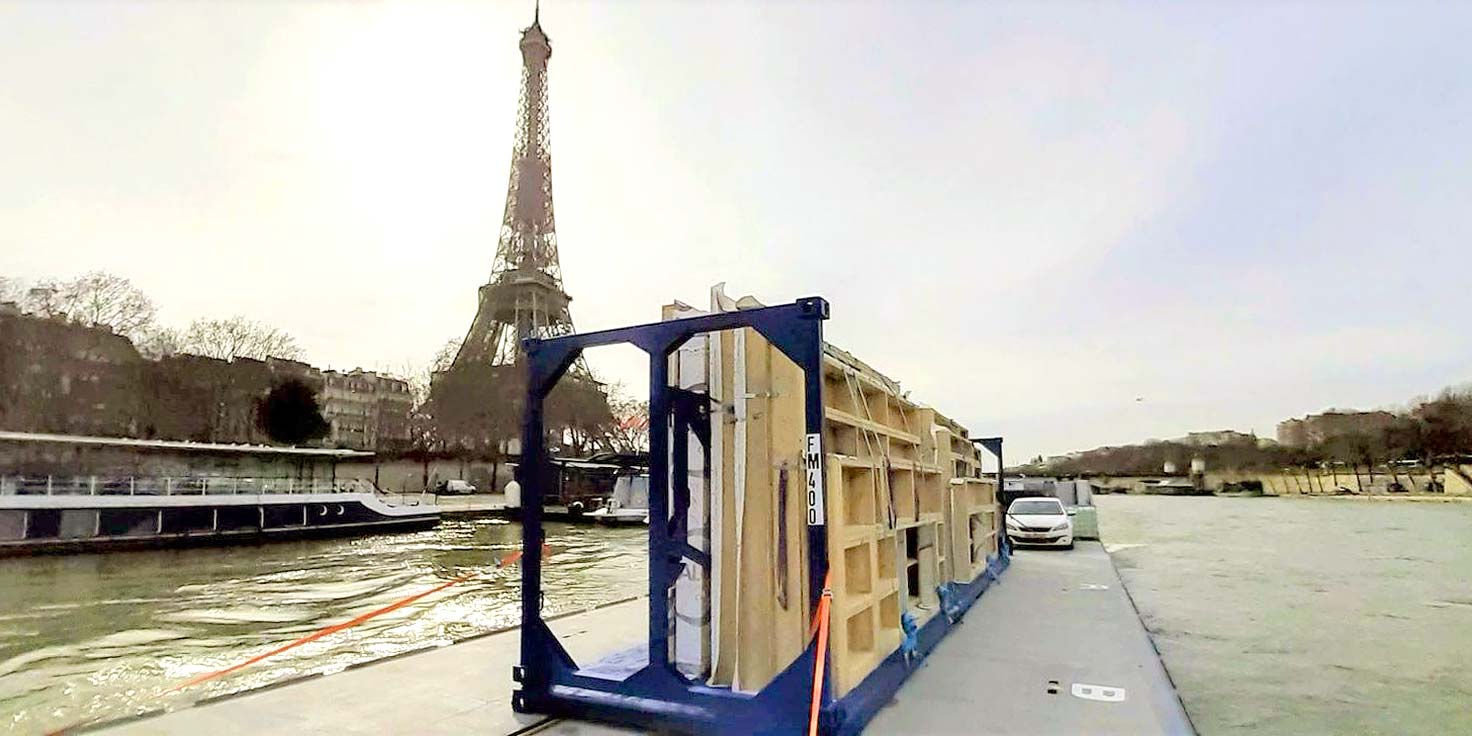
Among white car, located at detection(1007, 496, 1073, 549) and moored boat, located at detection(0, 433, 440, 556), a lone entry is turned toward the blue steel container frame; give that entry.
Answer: the white car

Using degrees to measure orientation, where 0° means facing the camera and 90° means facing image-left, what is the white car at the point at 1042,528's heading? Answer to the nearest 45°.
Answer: approximately 0°

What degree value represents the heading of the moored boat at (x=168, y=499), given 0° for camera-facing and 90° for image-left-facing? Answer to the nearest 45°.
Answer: approximately 225°

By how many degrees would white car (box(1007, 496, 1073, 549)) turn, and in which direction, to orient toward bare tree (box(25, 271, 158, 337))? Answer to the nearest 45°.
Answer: approximately 90° to its right

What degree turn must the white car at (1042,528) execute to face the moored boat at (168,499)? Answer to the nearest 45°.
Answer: approximately 90° to its right

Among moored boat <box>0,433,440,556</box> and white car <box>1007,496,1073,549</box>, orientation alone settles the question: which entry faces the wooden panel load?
the white car

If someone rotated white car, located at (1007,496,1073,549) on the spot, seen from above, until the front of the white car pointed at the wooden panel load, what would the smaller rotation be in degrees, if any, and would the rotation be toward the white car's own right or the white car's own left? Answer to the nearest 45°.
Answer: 0° — it already faces it

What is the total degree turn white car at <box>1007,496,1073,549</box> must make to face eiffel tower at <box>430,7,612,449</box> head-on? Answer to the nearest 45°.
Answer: approximately 135° to its right

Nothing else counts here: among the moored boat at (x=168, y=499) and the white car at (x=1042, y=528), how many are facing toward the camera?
1

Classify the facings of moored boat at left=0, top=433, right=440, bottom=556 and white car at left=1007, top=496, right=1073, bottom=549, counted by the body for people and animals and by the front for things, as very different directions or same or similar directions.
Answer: very different directions

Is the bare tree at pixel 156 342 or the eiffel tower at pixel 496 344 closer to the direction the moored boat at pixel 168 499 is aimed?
the eiffel tower
